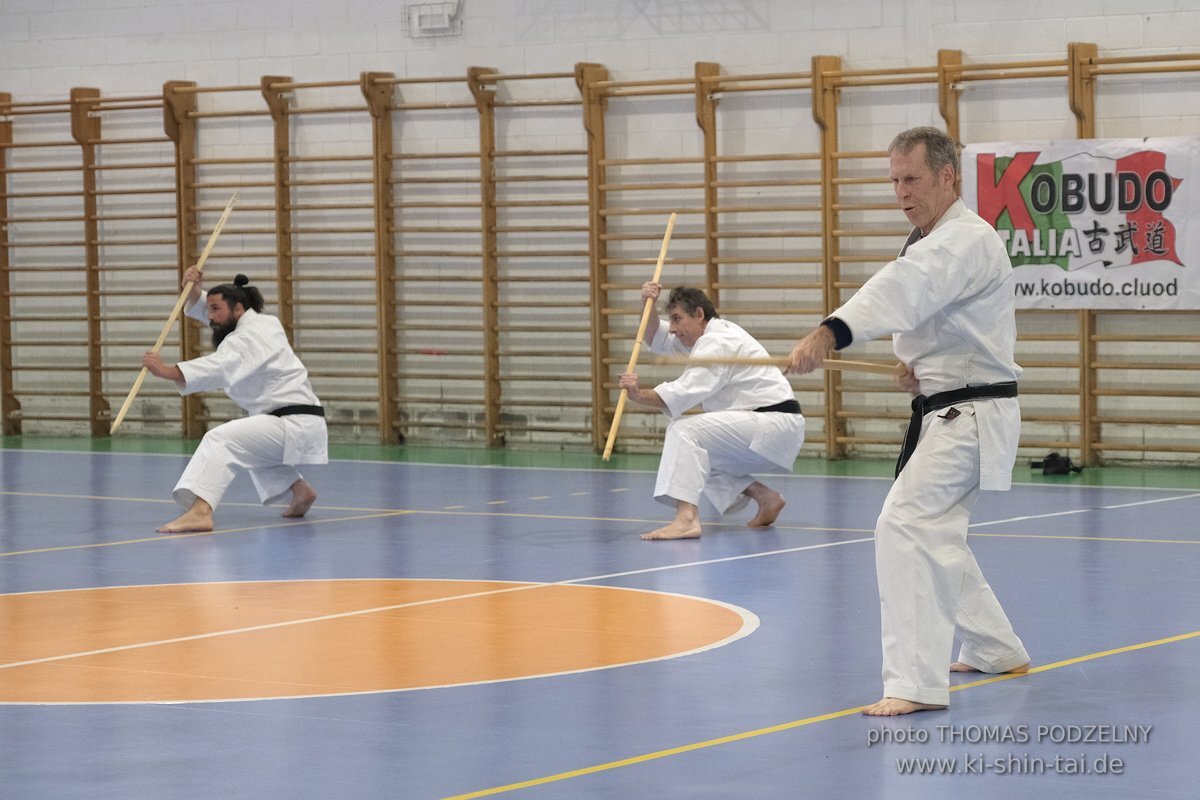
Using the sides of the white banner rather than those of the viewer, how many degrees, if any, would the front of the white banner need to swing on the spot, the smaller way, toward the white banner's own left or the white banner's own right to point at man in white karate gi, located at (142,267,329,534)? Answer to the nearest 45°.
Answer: approximately 45° to the white banner's own right

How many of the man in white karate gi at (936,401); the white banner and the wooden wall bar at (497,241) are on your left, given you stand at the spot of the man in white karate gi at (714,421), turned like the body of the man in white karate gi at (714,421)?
1

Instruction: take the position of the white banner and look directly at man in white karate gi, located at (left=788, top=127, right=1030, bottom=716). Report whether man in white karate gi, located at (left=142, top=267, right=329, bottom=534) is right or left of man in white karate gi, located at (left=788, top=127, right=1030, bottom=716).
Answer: right

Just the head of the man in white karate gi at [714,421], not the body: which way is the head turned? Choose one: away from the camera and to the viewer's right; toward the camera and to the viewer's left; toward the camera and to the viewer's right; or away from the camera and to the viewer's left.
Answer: toward the camera and to the viewer's left

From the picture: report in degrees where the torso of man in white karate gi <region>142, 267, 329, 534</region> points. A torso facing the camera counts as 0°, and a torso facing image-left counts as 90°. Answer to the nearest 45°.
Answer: approximately 90°

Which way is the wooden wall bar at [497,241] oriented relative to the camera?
toward the camera

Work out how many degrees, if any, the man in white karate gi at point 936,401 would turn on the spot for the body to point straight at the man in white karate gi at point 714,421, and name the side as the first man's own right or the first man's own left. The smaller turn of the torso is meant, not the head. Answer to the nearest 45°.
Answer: approximately 90° to the first man's own right

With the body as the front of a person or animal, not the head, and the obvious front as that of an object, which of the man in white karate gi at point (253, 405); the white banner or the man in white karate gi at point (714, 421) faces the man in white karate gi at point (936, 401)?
the white banner

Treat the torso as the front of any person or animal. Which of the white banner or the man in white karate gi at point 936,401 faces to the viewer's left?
the man in white karate gi

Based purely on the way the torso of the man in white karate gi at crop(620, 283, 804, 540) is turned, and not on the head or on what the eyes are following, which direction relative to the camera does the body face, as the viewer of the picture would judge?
to the viewer's left

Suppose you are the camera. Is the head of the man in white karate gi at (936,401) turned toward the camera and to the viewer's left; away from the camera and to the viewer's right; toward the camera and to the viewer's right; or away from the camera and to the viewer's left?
toward the camera and to the viewer's left

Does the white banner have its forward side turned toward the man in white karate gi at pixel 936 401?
yes

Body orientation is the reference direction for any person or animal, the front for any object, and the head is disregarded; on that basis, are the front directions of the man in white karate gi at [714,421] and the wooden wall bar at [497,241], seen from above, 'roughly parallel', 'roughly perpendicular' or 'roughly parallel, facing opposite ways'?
roughly perpendicular

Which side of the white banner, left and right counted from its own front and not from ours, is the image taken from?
front

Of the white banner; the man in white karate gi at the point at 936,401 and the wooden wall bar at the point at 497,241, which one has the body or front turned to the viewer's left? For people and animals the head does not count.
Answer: the man in white karate gi

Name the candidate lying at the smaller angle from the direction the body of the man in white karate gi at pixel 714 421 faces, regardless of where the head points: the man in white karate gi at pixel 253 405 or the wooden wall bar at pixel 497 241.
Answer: the man in white karate gi
